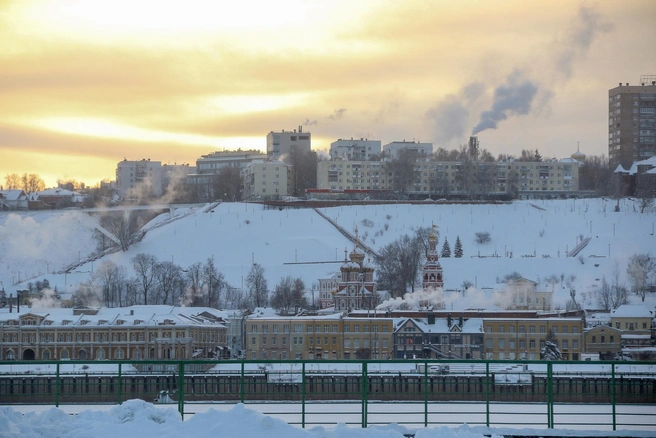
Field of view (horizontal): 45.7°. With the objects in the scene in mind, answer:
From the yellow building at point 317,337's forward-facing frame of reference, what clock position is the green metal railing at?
The green metal railing is roughly at 12 o'clock from the yellow building.

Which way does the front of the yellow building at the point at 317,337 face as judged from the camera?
facing the viewer
